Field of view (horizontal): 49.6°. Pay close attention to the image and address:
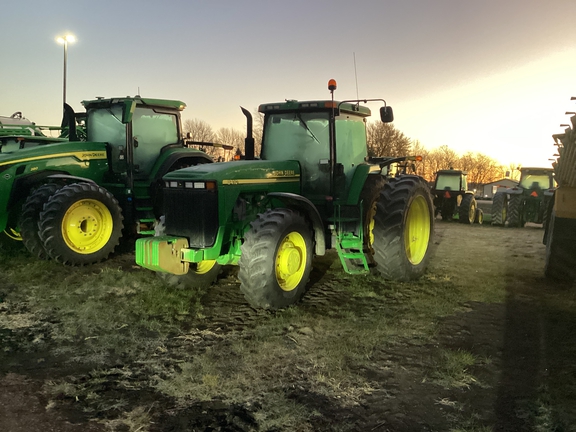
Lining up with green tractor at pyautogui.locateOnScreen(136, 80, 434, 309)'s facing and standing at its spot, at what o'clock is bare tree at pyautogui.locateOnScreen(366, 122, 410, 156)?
The bare tree is roughly at 5 o'clock from the green tractor.

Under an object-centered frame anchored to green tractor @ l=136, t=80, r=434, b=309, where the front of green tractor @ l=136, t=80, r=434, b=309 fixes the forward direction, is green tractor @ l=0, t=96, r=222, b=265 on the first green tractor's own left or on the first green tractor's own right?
on the first green tractor's own right

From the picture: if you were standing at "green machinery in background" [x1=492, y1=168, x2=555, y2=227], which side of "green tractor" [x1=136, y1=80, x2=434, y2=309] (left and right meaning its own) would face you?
back

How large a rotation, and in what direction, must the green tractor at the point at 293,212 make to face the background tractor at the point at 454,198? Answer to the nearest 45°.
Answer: approximately 180°

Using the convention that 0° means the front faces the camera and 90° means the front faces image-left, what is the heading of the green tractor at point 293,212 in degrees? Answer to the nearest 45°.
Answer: approximately 45°

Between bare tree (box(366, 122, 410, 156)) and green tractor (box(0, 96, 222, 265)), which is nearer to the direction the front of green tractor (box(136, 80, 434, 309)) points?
the green tractor

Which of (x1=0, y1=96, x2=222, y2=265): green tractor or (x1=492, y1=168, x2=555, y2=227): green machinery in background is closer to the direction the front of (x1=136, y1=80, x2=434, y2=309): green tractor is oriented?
the green tractor
